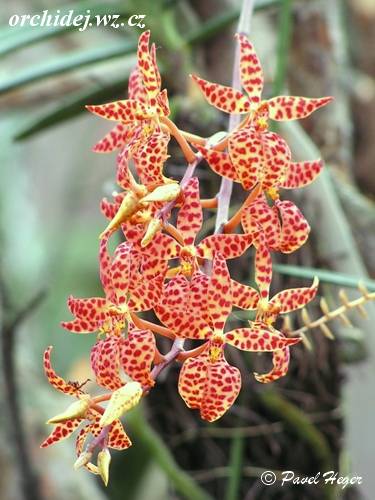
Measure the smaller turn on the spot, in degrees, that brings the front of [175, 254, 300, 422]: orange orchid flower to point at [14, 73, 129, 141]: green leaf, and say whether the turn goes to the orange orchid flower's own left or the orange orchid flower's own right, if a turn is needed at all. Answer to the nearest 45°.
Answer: approximately 180°

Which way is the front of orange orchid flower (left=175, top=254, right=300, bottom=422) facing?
toward the camera

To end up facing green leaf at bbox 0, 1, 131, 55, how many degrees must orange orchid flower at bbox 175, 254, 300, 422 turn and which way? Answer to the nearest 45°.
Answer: approximately 180°

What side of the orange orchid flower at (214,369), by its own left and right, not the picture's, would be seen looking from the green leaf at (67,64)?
back
